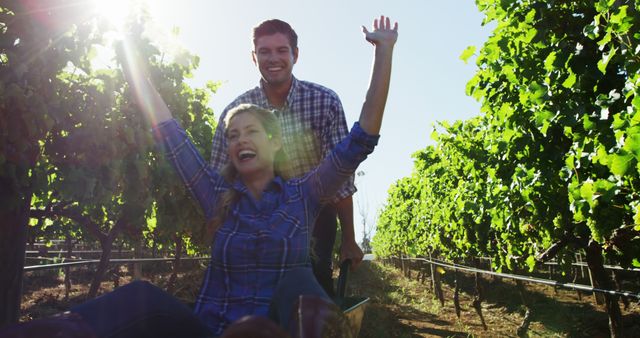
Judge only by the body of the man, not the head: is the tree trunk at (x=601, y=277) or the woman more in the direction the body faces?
the woman

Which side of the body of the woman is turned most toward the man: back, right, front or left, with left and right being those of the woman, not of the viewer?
back

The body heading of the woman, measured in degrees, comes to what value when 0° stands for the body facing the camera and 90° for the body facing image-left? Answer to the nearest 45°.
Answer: approximately 45°
